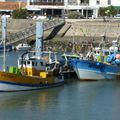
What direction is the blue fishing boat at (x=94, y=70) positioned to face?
to the viewer's left

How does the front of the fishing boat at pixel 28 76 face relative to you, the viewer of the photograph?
facing the viewer and to the left of the viewer

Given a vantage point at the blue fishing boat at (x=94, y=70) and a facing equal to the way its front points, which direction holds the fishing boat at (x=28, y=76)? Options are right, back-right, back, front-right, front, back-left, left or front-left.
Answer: front-left

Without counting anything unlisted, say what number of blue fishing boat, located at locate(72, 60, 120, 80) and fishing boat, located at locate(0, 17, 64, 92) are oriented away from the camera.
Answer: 0

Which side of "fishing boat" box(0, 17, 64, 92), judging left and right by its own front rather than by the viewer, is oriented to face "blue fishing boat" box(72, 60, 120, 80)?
back

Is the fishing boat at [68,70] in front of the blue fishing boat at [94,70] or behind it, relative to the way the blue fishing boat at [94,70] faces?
in front

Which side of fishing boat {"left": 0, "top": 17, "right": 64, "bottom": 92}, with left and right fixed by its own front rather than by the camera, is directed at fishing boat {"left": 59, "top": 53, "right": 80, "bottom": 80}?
back
